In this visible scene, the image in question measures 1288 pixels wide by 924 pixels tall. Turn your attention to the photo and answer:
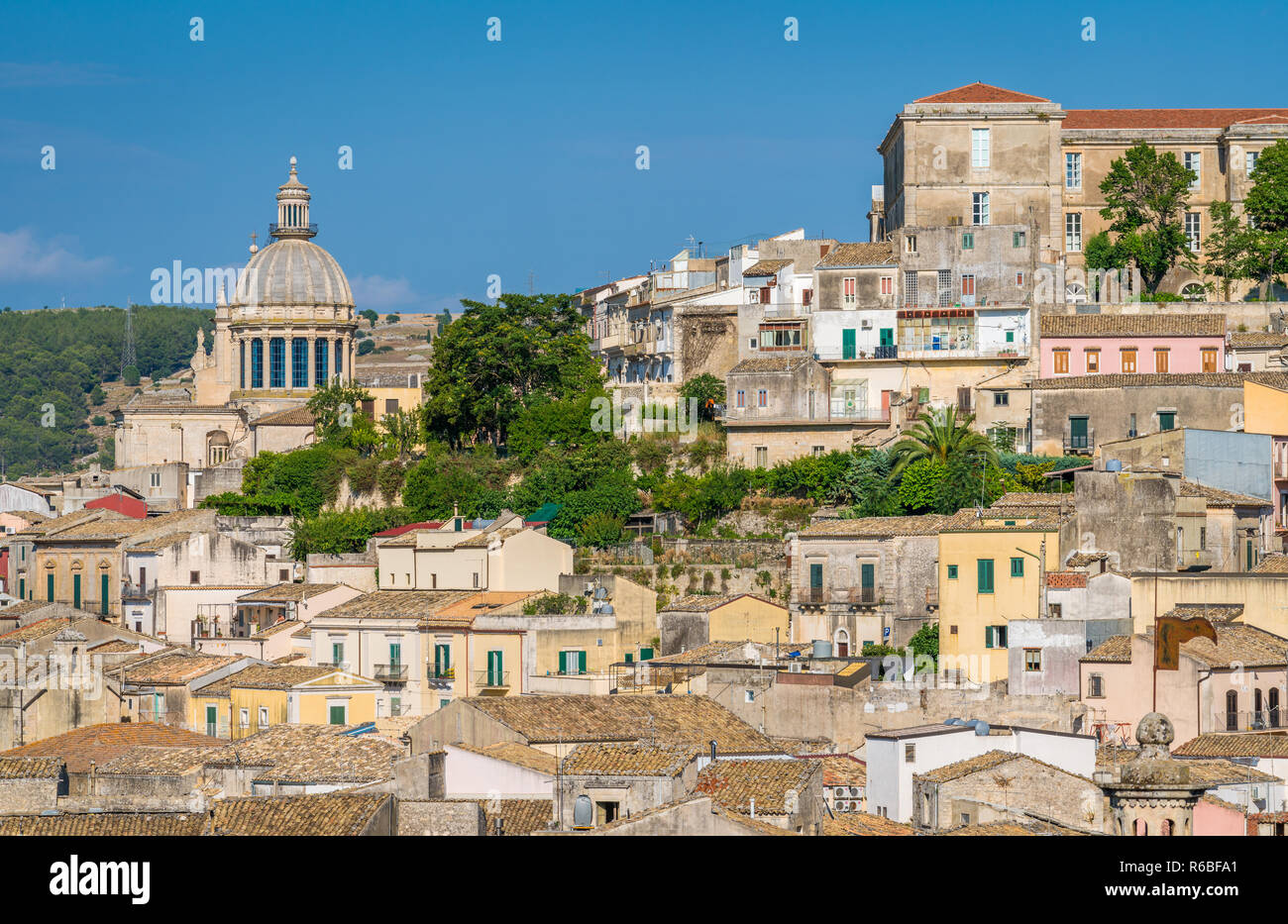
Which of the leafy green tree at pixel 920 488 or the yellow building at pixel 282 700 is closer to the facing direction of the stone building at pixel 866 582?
the yellow building

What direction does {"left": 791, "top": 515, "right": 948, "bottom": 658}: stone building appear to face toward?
toward the camera

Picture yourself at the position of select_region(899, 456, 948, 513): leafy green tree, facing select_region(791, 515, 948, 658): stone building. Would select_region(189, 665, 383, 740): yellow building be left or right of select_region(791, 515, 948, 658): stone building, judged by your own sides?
right

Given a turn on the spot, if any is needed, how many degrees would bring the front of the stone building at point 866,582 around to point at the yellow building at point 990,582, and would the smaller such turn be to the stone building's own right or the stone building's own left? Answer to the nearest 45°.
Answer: approximately 45° to the stone building's own left

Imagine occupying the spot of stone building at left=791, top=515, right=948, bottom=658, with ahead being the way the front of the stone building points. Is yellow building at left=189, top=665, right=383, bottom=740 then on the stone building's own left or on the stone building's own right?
on the stone building's own right
